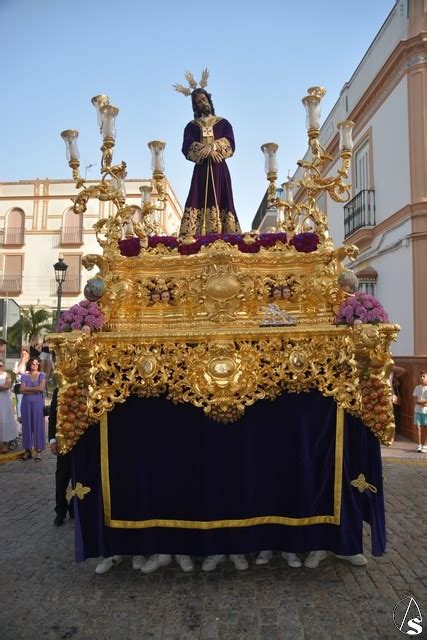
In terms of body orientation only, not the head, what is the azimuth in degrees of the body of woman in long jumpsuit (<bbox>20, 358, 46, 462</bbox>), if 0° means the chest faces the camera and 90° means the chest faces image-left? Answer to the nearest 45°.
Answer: approximately 0°

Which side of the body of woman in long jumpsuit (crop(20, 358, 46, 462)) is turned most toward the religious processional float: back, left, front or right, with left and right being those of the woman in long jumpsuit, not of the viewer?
front

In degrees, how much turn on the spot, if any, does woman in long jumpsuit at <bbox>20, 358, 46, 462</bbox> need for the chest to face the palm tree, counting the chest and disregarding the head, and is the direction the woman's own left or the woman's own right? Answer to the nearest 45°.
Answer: approximately 180°

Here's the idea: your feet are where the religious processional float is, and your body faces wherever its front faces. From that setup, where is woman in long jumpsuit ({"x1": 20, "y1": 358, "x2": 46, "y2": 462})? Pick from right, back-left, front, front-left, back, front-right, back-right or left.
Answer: back-right

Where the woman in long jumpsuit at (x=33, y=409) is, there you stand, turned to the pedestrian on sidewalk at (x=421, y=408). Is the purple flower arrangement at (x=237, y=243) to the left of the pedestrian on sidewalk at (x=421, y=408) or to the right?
right

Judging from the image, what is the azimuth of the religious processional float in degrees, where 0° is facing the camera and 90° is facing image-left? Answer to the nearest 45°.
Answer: approximately 0°

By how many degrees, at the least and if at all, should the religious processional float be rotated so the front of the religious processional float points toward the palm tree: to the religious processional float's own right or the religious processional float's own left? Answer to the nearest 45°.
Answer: approximately 135° to the religious processional float's own right

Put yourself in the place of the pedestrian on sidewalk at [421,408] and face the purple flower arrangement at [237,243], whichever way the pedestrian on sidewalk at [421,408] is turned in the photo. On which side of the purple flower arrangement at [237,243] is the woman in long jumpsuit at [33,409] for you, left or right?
right

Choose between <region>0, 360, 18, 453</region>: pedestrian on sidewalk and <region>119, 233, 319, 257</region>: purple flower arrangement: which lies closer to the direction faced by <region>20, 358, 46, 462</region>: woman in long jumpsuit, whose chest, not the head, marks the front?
the purple flower arrangement

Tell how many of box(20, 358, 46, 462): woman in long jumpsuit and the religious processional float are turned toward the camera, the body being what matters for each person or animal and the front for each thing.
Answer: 2

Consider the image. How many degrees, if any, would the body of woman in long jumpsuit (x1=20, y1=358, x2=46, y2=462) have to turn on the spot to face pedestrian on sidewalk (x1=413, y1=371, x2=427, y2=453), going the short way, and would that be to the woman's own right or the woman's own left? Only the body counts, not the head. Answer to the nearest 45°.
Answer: approximately 90° to the woman's own left

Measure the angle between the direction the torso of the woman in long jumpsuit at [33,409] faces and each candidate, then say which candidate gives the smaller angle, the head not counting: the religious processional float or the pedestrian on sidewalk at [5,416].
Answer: the religious processional float
